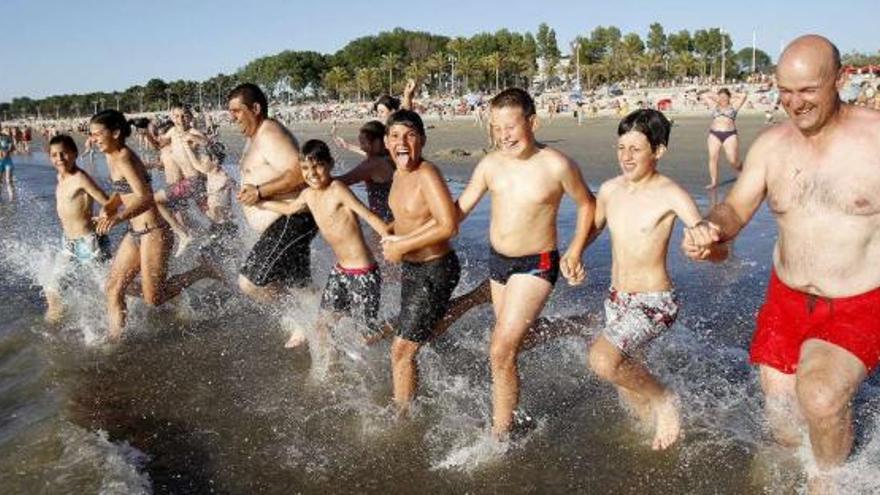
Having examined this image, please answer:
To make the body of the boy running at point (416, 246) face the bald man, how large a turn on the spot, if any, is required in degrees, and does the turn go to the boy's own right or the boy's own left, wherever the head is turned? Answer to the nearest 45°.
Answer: approximately 90° to the boy's own left

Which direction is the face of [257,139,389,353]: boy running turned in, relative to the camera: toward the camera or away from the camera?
toward the camera

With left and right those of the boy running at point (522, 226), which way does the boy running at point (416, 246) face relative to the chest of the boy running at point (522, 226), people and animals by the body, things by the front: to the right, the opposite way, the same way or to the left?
the same way

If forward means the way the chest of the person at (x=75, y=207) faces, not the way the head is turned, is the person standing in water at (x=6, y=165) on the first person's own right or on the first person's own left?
on the first person's own right

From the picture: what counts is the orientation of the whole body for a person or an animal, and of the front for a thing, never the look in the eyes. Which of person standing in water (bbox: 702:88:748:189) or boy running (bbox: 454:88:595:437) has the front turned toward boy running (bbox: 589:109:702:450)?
the person standing in water

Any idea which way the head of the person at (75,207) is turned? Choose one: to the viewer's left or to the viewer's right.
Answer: to the viewer's left

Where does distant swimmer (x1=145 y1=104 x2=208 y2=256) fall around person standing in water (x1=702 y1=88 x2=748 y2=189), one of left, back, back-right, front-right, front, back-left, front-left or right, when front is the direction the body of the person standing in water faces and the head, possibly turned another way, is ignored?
front-right

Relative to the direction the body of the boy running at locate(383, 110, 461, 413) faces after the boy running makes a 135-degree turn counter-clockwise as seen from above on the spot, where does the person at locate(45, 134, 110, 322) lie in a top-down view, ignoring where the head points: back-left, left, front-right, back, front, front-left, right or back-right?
back-left

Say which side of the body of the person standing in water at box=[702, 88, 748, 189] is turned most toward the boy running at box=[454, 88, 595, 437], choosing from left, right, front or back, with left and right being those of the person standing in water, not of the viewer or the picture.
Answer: front

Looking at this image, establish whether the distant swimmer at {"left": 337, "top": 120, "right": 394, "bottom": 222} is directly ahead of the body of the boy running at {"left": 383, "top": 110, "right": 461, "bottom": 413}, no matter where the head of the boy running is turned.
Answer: no

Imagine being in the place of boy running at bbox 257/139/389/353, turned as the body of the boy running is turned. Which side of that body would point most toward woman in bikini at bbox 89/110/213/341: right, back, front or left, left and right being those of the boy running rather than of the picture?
right

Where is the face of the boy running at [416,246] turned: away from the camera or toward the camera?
toward the camera

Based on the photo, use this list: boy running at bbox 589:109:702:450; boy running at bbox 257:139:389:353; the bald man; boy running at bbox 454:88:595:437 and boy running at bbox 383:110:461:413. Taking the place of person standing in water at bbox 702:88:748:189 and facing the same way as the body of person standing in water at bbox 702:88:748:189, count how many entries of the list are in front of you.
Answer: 5

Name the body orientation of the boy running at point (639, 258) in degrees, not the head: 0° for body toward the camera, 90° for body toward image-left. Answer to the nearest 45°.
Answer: approximately 45°

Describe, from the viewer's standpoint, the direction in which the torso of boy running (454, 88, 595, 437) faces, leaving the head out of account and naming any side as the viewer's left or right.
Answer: facing the viewer and to the left of the viewer

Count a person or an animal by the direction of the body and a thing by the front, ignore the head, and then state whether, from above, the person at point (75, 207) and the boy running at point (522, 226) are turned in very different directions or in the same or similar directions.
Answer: same or similar directions

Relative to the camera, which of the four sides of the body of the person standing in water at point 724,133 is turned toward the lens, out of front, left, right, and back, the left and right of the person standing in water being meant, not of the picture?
front

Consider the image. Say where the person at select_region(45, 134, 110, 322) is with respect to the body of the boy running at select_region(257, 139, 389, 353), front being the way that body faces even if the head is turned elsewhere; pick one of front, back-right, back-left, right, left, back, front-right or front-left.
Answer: right

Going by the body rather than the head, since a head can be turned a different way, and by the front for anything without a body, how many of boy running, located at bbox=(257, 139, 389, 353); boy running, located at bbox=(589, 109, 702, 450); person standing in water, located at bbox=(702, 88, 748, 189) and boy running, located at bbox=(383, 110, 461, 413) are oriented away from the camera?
0

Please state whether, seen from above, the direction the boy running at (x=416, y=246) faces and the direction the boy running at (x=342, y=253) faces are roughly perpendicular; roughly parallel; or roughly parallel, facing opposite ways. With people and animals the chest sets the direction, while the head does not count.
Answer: roughly parallel

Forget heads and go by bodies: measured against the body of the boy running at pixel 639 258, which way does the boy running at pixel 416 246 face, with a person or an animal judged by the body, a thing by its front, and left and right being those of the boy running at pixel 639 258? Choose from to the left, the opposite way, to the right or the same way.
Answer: the same way

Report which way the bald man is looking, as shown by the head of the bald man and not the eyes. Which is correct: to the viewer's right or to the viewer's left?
to the viewer's left
